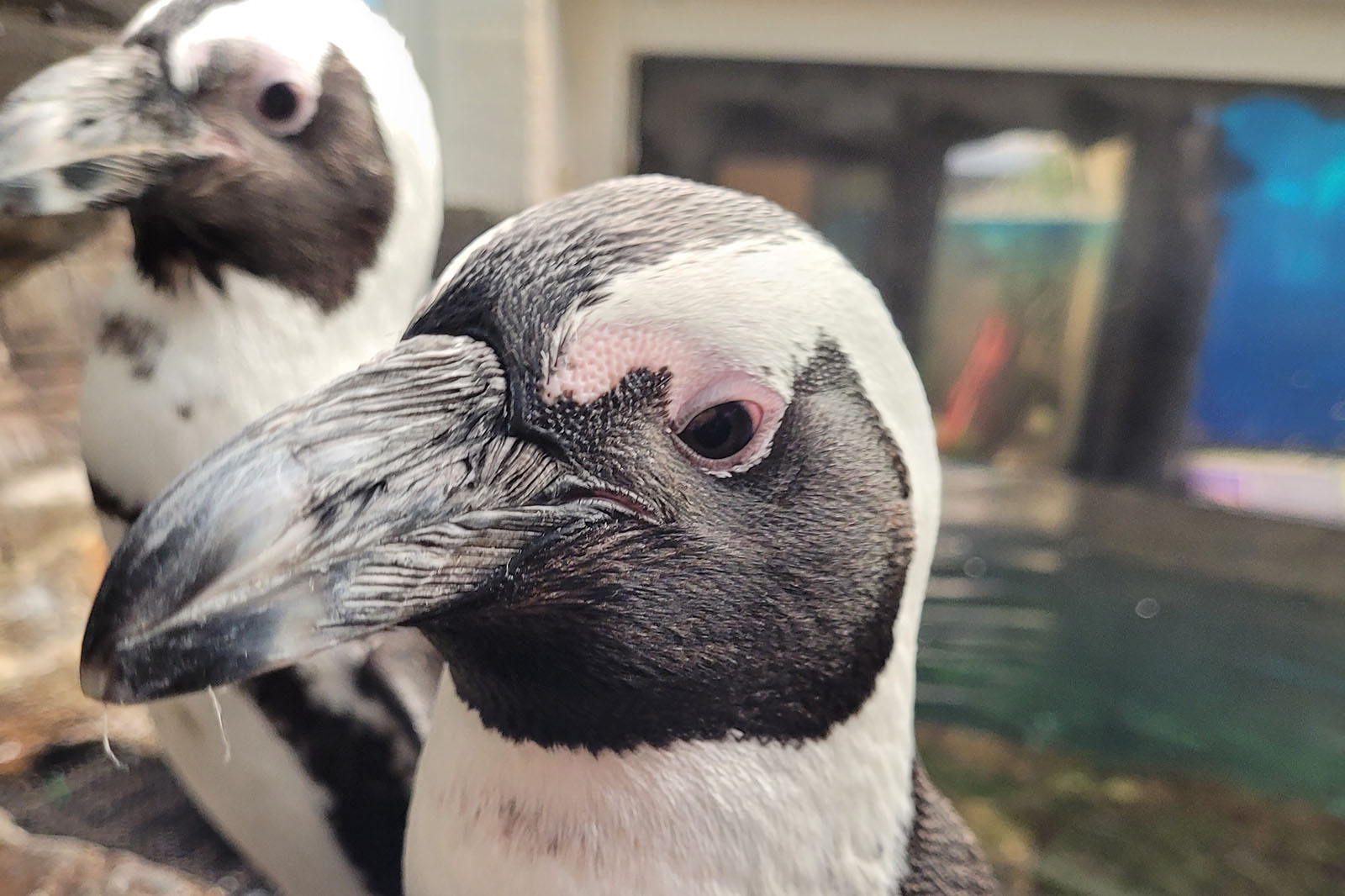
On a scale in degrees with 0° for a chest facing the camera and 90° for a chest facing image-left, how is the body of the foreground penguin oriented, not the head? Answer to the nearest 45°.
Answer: approximately 45°

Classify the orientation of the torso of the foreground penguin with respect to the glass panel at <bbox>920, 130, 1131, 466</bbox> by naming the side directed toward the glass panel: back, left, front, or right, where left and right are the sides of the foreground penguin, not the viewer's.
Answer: back

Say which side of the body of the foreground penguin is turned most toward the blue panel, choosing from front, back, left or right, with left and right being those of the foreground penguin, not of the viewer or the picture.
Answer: back

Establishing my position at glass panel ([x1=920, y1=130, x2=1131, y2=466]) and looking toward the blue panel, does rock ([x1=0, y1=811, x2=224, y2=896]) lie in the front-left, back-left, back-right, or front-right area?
back-right
